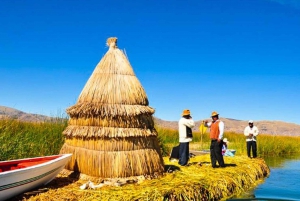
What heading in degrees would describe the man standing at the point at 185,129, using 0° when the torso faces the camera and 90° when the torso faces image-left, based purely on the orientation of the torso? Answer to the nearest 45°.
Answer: approximately 270°

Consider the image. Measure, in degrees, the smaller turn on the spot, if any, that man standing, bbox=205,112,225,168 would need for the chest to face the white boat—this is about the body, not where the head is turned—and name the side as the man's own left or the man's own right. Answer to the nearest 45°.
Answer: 0° — they already face it

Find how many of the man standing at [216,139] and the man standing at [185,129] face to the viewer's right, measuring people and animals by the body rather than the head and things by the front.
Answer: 1

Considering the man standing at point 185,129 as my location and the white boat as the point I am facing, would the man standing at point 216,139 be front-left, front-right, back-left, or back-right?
back-left

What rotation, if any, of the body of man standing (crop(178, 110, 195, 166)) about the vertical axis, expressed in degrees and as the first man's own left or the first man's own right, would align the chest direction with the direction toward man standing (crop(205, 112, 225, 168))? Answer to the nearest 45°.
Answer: approximately 45° to the first man's own left

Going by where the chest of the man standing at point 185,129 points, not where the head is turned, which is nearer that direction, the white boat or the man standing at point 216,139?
the man standing

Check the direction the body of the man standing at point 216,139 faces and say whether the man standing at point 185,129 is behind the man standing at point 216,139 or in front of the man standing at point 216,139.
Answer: in front

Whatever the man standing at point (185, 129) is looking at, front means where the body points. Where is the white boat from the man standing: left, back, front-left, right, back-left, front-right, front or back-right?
back-right
